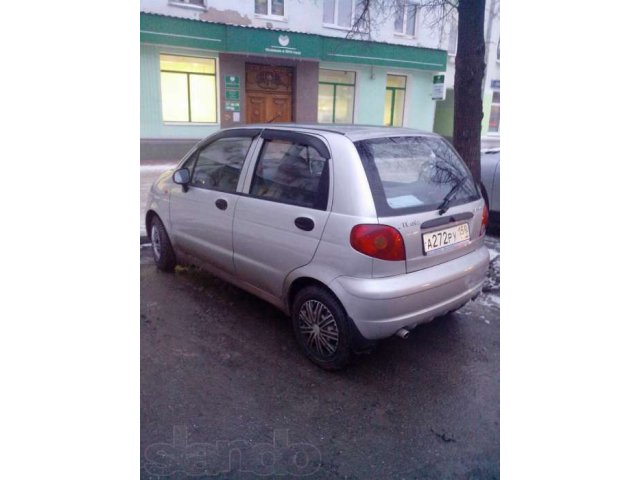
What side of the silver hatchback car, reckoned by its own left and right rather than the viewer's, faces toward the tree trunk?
right

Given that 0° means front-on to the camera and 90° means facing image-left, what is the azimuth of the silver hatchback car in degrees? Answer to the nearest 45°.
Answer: approximately 135°

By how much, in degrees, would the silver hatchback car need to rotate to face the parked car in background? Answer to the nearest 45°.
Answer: approximately 90° to its right
